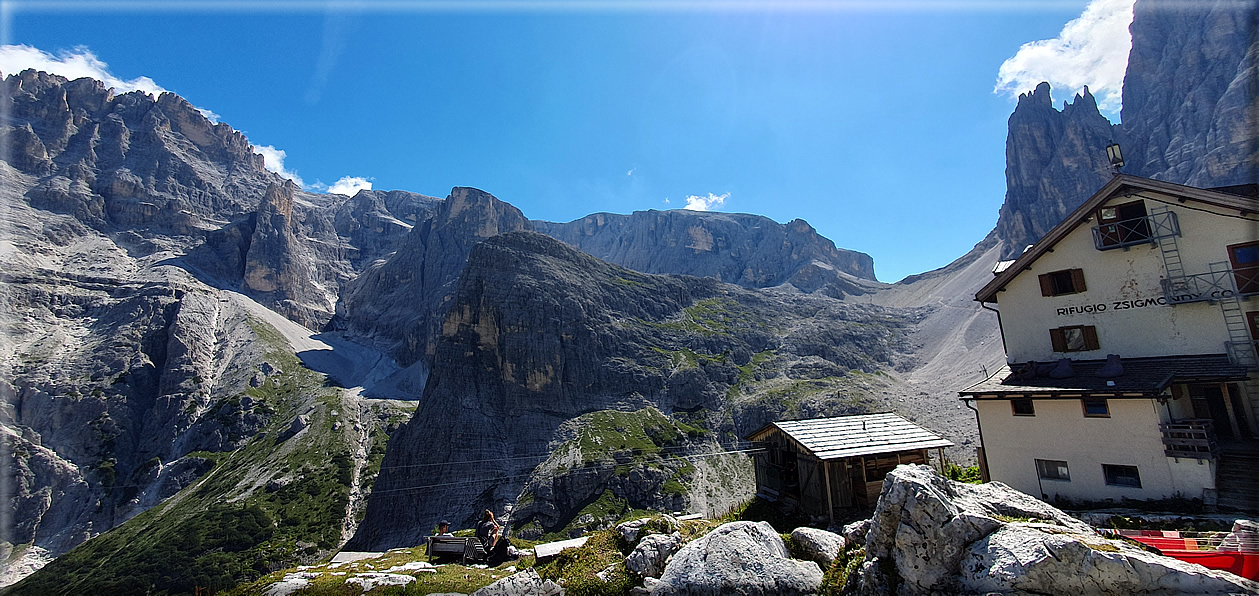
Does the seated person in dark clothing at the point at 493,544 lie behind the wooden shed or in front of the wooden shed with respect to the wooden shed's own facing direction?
in front

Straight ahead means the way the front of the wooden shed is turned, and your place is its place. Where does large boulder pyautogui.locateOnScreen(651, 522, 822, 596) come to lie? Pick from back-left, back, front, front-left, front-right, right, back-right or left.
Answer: front-left

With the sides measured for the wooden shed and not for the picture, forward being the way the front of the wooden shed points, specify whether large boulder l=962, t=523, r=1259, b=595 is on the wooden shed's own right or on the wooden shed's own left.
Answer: on the wooden shed's own left

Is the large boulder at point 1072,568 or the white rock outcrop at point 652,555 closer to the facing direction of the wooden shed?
the white rock outcrop

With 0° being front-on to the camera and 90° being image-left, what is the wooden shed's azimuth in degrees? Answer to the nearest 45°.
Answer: approximately 45°

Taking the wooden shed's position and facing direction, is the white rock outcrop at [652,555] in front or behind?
in front

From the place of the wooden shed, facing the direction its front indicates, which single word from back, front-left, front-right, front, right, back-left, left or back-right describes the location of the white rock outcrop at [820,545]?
front-left
